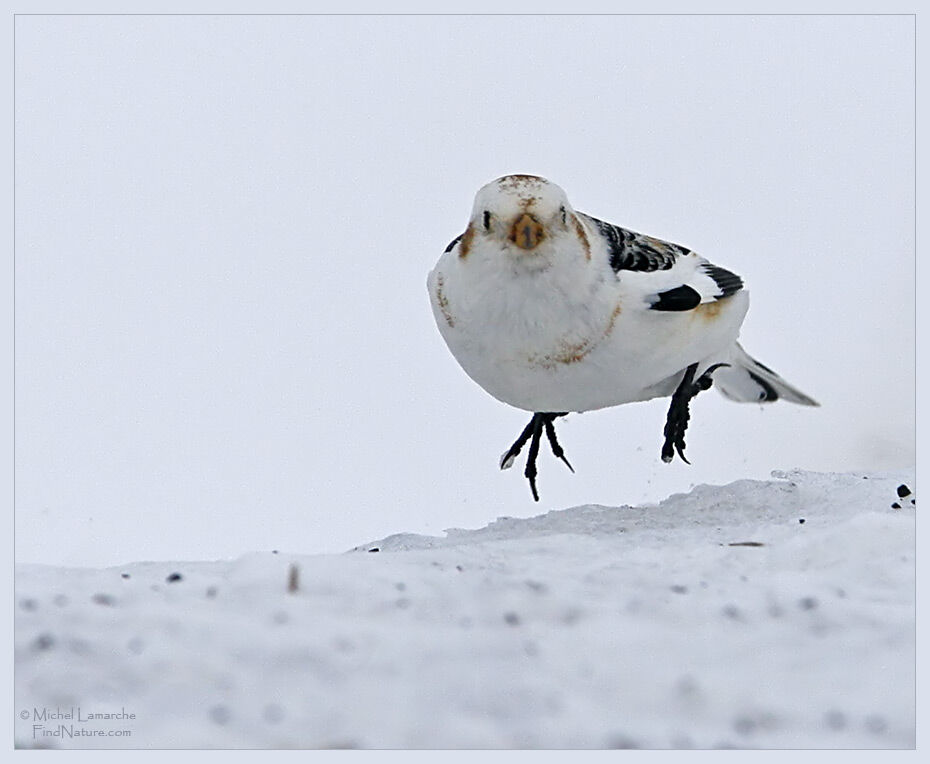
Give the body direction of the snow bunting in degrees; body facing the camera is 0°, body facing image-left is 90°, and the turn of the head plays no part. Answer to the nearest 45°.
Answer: approximately 45°
